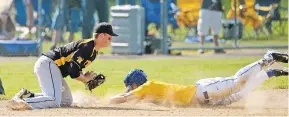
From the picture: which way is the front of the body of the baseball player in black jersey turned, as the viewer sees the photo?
to the viewer's right

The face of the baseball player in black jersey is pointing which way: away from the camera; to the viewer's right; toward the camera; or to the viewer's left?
to the viewer's right

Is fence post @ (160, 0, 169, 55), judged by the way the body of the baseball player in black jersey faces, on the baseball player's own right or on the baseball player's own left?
on the baseball player's own left
